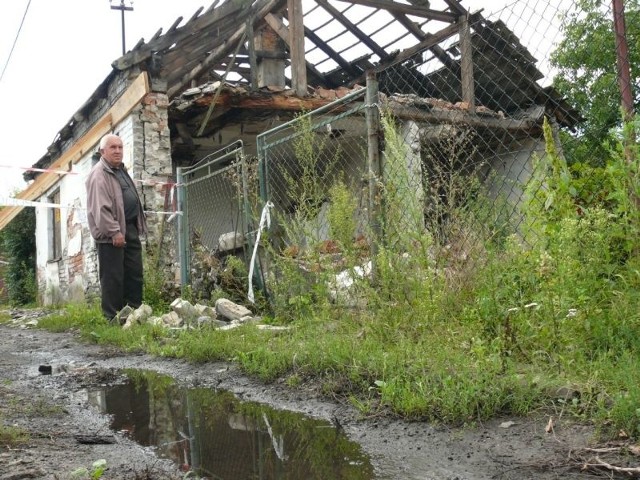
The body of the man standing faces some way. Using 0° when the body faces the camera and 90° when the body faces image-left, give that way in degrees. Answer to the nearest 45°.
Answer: approximately 315°

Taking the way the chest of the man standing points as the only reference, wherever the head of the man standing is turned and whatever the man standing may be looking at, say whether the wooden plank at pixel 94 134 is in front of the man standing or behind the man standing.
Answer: behind

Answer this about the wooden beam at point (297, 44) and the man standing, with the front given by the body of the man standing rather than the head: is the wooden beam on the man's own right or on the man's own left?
on the man's own left
